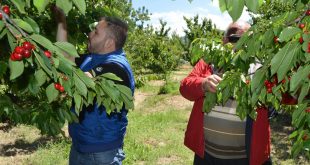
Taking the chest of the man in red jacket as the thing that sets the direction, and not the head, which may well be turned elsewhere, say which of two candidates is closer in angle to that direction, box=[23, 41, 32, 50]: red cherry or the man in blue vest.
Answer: the red cherry

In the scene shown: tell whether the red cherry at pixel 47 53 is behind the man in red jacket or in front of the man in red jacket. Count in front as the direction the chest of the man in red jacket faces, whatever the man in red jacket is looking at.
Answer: in front

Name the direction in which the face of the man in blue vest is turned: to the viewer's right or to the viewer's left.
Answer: to the viewer's left

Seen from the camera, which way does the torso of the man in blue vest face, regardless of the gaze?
to the viewer's left

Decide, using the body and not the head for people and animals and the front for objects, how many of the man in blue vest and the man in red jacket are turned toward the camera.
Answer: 1

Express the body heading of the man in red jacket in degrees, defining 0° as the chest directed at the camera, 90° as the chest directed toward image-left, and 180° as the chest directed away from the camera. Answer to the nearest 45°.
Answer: approximately 0°

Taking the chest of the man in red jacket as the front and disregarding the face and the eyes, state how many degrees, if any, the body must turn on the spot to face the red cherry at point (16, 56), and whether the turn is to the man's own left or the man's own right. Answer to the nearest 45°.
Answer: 0° — they already face it

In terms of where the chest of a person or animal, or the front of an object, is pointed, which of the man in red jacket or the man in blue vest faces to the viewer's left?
the man in blue vest

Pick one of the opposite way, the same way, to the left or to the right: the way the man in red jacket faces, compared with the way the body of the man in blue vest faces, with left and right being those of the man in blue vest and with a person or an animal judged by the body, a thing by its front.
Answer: to the left

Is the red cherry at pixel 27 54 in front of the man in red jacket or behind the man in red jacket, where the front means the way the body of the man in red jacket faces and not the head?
in front
